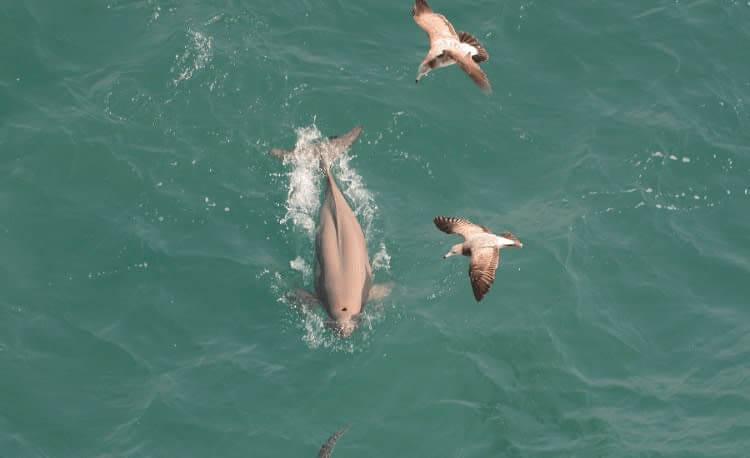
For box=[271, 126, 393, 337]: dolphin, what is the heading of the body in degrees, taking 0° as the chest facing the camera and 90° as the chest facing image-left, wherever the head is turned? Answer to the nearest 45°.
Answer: approximately 0°
